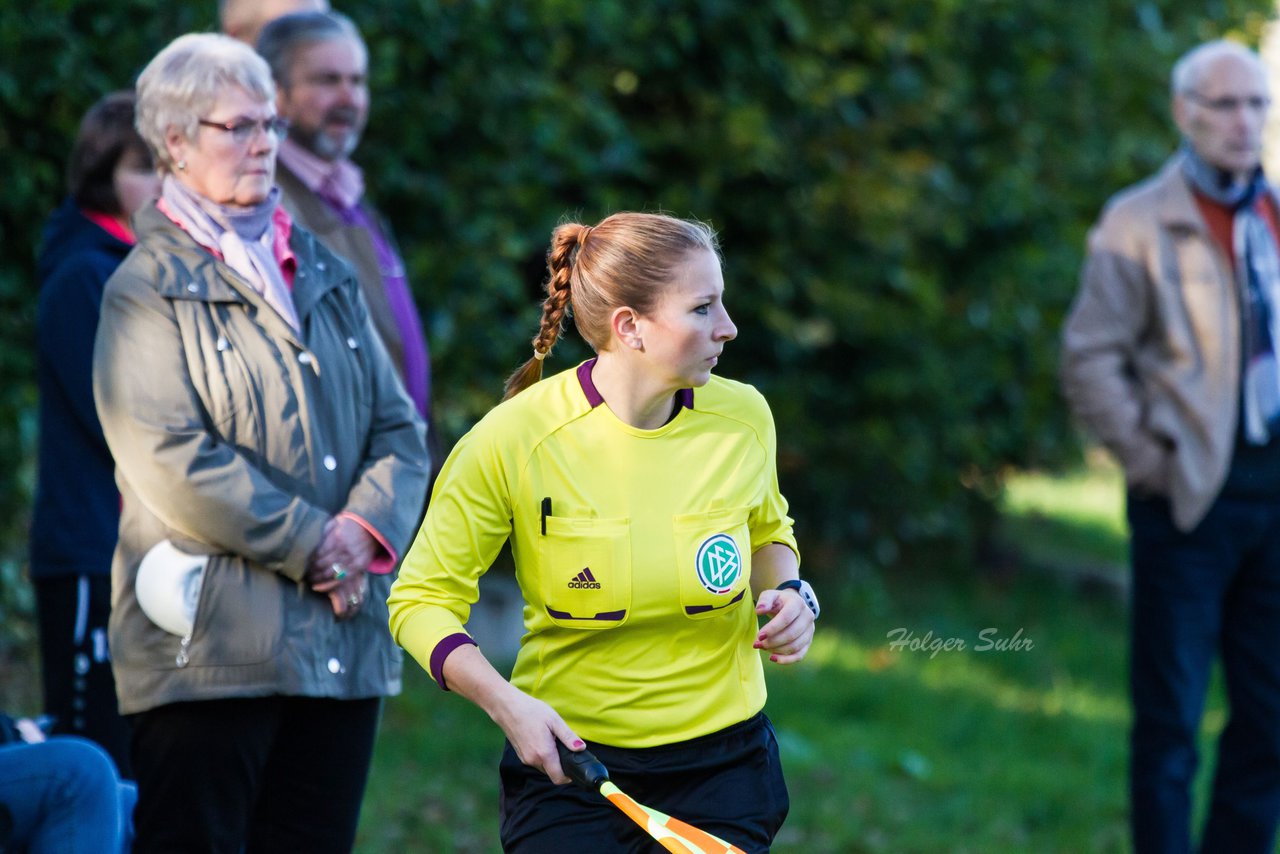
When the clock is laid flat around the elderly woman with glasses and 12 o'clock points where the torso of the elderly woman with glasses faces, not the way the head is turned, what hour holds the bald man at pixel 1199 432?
The bald man is roughly at 10 o'clock from the elderly woman with glasses.

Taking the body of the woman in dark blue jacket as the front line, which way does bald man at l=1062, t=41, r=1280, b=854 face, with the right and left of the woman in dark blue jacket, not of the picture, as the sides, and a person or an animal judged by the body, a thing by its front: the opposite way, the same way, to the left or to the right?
to the right

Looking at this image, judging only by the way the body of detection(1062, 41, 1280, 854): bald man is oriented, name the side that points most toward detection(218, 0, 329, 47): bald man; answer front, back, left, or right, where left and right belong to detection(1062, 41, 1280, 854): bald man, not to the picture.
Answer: right

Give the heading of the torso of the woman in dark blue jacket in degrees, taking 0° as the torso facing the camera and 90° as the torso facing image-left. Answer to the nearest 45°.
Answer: approximately 270°

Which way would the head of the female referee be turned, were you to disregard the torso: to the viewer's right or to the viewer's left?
to the viewer's right

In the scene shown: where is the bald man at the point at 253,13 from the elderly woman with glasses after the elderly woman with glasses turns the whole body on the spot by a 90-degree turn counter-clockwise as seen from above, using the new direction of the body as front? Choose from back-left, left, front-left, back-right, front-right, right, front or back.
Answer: front-left
